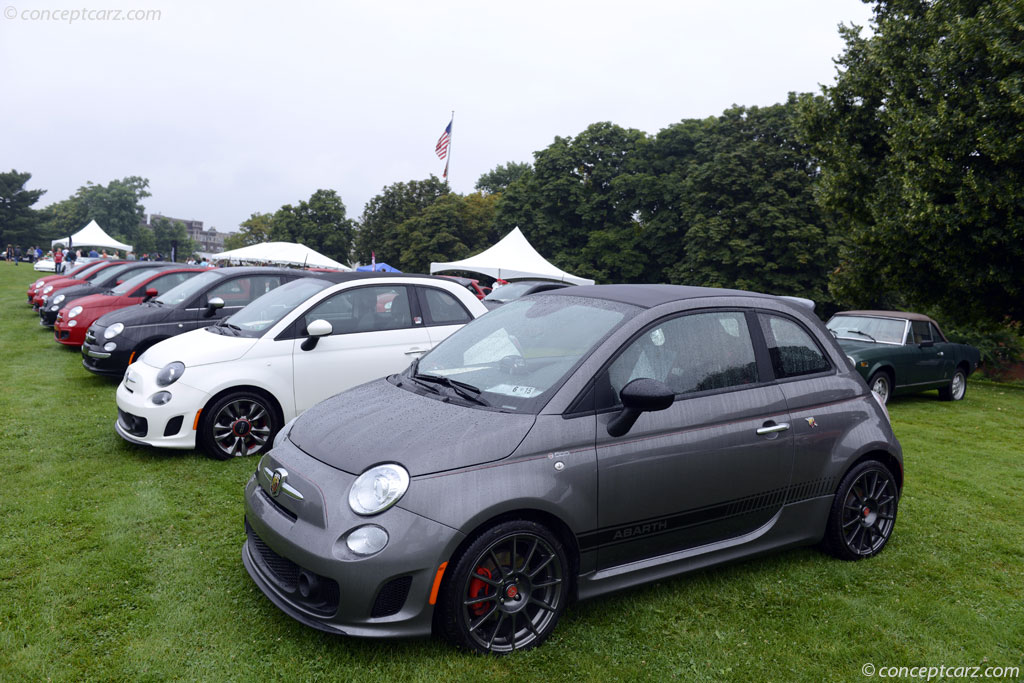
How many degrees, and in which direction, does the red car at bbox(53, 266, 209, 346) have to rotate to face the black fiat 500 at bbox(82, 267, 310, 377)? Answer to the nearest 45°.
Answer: approximately 45° to its left

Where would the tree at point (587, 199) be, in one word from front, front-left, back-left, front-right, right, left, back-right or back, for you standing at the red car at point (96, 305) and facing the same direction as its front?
back

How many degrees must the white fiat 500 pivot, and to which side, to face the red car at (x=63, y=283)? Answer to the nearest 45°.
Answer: approximately 135° to its right

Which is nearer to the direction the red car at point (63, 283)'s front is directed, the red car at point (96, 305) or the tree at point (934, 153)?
the red car

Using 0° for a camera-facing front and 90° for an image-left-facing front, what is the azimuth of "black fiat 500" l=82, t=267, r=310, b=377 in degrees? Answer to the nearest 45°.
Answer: approximately 45°

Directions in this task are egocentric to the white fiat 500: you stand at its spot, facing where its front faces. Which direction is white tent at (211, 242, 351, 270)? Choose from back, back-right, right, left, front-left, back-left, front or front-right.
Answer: back-right

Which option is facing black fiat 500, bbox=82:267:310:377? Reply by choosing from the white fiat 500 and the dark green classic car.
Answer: the dark green classic car

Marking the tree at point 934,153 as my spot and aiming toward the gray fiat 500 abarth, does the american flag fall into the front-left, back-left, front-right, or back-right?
back-right

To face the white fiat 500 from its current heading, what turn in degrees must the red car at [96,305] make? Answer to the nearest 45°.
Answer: approximately 45° to its left

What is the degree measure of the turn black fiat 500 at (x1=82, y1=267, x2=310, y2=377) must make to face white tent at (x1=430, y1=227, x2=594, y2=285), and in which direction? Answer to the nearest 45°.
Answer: approximately 180°

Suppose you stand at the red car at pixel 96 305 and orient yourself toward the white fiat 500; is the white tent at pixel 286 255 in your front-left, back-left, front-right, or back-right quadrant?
back-left

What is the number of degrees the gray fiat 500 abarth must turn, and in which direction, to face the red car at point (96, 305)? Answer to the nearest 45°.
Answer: approximately 90° to its right
